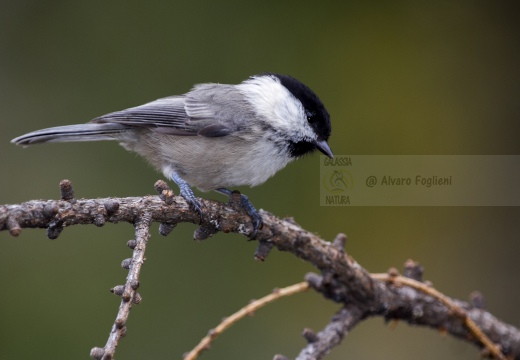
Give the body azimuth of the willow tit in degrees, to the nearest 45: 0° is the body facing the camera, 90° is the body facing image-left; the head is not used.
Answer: approximately 270°
